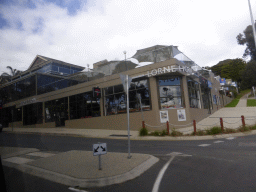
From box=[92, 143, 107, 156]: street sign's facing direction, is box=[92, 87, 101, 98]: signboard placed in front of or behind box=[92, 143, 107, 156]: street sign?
behind

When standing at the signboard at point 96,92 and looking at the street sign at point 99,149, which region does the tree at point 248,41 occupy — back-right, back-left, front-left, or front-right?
back-left

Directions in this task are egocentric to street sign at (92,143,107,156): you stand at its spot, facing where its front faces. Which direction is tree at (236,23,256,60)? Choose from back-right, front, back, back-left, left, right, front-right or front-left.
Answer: back-left

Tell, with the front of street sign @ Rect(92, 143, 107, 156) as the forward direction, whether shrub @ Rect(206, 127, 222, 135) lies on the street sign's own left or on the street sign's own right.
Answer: on the street sign's own left

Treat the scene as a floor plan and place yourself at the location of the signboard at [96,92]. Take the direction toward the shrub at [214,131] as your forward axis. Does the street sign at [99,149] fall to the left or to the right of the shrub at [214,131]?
right

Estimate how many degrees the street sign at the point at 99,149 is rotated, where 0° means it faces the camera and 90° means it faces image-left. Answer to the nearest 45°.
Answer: approximately 0°
